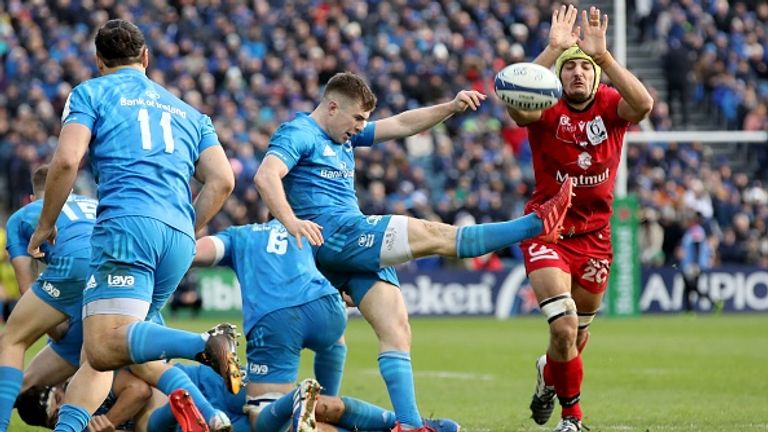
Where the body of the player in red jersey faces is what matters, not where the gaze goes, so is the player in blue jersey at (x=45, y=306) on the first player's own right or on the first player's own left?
on the first player's own right

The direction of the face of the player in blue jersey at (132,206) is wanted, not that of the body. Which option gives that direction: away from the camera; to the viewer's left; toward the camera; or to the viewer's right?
away from the camera

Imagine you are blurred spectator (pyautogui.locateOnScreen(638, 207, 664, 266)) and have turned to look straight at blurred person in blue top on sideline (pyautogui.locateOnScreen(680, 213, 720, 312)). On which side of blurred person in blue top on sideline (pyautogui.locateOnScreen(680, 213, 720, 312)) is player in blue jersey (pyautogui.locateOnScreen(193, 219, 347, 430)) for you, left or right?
right

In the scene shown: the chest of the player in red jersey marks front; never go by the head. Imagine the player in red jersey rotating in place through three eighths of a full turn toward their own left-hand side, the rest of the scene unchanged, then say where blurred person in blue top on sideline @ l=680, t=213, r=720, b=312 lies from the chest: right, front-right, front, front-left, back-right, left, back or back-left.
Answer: front-left

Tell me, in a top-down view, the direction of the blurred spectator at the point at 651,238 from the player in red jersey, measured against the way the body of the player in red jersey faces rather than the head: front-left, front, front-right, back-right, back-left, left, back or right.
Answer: back

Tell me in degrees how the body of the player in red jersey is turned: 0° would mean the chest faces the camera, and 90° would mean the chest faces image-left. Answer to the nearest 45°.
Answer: approximately 0°

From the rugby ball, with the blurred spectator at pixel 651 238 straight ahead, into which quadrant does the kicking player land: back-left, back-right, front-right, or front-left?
back-left

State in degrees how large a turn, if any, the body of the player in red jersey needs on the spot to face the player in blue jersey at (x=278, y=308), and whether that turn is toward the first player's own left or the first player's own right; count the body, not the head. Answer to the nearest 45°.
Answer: approximately 45° to the first player's own right

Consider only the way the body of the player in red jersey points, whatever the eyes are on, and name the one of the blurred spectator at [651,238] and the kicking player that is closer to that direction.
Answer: the kicking player
